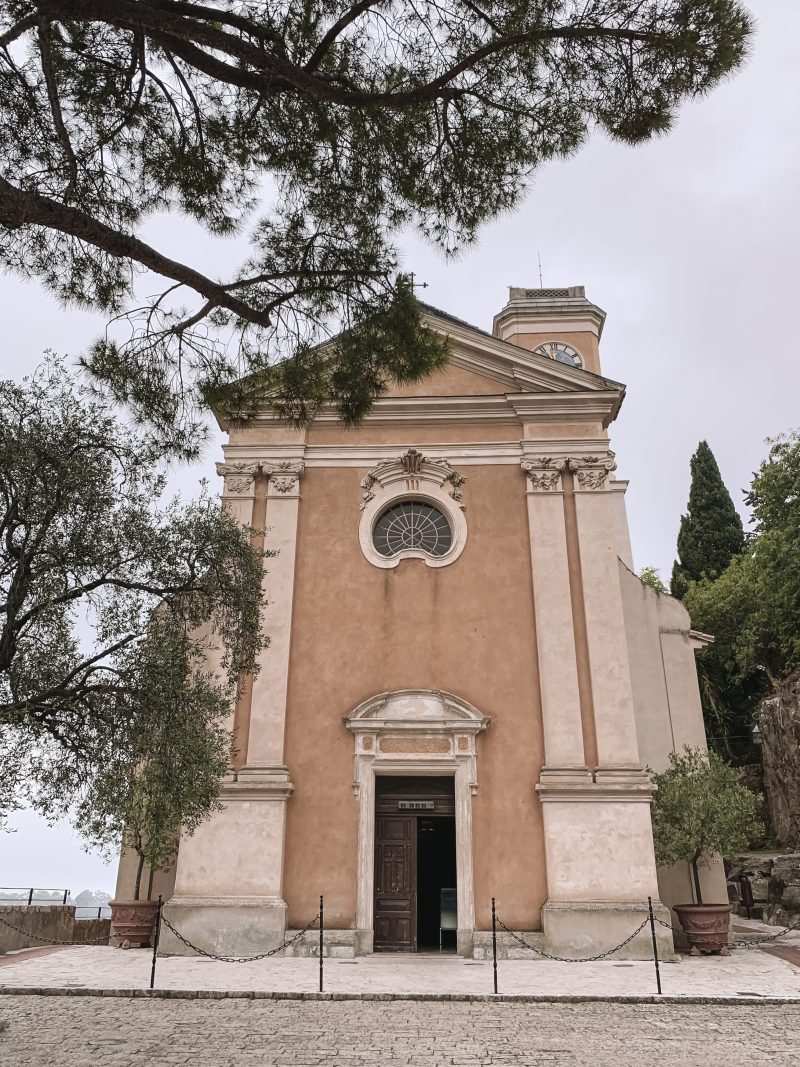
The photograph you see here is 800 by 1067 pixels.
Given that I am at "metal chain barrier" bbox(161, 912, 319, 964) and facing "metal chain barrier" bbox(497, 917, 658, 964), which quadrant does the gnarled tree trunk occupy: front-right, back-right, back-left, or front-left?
front-left

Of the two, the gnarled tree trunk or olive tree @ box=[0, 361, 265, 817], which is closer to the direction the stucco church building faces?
the olive tree

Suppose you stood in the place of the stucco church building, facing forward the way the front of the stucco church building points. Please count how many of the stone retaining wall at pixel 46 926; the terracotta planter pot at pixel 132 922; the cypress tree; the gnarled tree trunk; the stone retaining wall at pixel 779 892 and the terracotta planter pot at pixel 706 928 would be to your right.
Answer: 2

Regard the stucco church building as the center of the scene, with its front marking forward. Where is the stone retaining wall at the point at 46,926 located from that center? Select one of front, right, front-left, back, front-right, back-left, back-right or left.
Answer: right

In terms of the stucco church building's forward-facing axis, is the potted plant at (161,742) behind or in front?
in front

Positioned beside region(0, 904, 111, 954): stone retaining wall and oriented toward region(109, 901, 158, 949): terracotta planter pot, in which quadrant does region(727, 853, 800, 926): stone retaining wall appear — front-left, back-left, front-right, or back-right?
front-left

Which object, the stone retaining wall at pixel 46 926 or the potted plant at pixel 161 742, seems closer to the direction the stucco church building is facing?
the potted plant

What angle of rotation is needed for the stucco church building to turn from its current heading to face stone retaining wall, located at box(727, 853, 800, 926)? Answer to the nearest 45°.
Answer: approximately 135° to its left

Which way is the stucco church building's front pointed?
toward the camera

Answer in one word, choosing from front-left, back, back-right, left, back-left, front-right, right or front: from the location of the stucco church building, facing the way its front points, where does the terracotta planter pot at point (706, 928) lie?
left

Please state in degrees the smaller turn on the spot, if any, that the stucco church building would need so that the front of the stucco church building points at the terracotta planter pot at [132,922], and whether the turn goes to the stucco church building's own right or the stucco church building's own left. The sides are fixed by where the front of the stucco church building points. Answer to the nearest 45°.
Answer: approximately 90° to the stucco church building's own right

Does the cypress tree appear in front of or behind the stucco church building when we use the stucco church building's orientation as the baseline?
behind

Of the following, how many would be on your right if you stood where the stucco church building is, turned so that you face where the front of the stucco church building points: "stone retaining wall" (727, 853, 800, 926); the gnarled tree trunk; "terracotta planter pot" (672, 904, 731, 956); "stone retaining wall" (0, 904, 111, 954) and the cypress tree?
1
